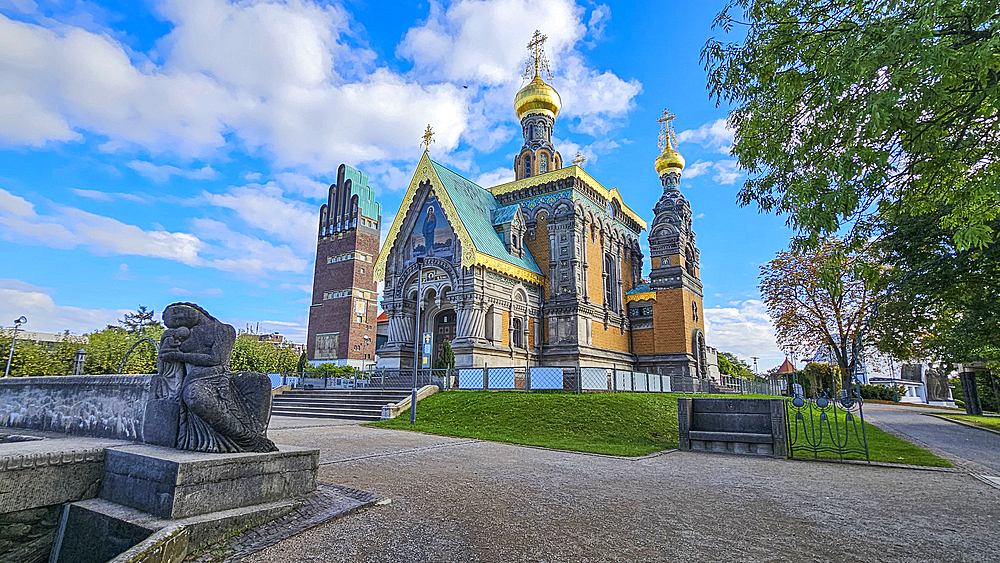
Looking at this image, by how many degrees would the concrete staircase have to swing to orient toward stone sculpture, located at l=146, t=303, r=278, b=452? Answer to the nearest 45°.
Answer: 0° — it already faces it

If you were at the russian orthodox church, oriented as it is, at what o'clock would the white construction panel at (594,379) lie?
The white construction panel is roughly at 10 o'clock from the russian orthodox church.

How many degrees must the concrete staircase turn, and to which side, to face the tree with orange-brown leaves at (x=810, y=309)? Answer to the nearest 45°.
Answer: approximately 90° to its left

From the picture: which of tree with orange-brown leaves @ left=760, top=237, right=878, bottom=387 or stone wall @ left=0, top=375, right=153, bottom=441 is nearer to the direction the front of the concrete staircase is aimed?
the stone wall

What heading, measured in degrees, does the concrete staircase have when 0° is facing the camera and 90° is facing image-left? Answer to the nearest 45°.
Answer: approximately 0°

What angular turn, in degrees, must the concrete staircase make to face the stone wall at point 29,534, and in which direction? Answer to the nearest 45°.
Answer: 0° — it already faces it

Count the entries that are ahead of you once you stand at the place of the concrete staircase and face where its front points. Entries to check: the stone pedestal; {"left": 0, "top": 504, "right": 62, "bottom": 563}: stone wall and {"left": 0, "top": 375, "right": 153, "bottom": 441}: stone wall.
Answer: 3

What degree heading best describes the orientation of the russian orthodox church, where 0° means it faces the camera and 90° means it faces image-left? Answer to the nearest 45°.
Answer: approximately 45°

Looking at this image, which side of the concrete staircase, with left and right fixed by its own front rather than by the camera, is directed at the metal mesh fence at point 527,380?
left

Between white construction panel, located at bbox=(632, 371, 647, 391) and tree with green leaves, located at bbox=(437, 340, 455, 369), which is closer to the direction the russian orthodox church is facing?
the tree with green leaves

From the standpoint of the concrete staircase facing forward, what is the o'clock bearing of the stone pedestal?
The stone pedestal is roughly at 12 o'clock from the concrete staircase.
